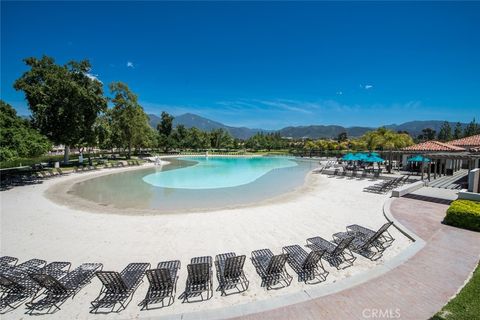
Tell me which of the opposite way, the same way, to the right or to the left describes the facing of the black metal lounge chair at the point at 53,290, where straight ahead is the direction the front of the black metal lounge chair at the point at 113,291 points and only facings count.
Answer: the same way

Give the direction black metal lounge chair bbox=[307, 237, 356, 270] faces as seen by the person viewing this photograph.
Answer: facing away from the viewer and to the left of the viewer

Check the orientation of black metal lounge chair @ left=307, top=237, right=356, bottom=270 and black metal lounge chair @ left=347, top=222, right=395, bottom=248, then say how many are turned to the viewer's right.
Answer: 0

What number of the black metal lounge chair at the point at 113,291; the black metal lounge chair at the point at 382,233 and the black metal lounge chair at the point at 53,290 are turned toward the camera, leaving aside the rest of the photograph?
0

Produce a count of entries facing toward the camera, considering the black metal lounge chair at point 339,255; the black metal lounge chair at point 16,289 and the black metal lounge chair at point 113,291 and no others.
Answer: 0

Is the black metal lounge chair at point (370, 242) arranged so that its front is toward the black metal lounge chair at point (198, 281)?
no

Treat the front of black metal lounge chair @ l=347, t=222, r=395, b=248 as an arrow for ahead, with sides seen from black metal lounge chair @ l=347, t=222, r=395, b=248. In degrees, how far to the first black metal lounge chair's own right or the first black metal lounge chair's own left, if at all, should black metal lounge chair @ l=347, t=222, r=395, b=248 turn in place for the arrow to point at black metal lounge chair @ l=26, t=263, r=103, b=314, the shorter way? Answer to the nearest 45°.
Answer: approximately 90° to the first black metal lounge chair's own left

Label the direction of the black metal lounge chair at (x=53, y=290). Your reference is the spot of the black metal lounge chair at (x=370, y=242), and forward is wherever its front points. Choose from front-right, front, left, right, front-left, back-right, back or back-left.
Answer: left

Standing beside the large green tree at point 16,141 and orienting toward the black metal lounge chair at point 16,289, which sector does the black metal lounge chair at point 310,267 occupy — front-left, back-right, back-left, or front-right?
front-left

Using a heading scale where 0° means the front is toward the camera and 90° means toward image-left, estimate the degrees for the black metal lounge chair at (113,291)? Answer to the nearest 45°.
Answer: approximately 225°

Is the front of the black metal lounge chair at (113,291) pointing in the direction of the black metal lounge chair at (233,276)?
no

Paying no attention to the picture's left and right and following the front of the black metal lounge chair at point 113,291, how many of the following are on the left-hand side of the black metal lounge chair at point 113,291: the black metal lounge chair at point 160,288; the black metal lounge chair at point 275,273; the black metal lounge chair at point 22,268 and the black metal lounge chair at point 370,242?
1

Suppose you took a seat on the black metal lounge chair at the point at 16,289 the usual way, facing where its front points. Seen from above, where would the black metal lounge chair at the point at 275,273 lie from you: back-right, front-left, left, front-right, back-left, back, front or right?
right

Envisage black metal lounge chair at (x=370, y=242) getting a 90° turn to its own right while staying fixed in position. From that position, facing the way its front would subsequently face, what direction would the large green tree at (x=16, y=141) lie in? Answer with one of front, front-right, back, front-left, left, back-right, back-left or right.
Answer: back-left

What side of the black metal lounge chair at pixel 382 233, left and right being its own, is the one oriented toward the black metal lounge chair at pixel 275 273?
left

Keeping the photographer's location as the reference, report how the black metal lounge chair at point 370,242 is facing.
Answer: facing away from the viewer and to the left of the viewer

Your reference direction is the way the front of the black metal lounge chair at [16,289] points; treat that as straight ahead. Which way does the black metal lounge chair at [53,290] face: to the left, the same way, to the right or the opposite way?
the same way

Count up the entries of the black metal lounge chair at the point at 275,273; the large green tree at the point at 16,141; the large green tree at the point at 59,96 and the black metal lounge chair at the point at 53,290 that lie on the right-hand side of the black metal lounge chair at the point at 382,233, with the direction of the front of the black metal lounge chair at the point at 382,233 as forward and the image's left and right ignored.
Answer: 0

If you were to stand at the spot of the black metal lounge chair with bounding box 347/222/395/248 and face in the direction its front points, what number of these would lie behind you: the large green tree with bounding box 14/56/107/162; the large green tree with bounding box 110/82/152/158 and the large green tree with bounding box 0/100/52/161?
0

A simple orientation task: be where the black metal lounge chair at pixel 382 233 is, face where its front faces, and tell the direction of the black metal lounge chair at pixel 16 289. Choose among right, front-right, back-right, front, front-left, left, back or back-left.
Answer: left

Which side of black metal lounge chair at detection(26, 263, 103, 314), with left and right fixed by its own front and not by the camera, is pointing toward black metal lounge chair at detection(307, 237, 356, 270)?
right

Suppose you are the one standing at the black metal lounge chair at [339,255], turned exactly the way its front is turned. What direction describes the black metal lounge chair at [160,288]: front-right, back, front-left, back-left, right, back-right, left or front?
left

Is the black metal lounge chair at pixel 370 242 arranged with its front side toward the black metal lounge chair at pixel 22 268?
no
